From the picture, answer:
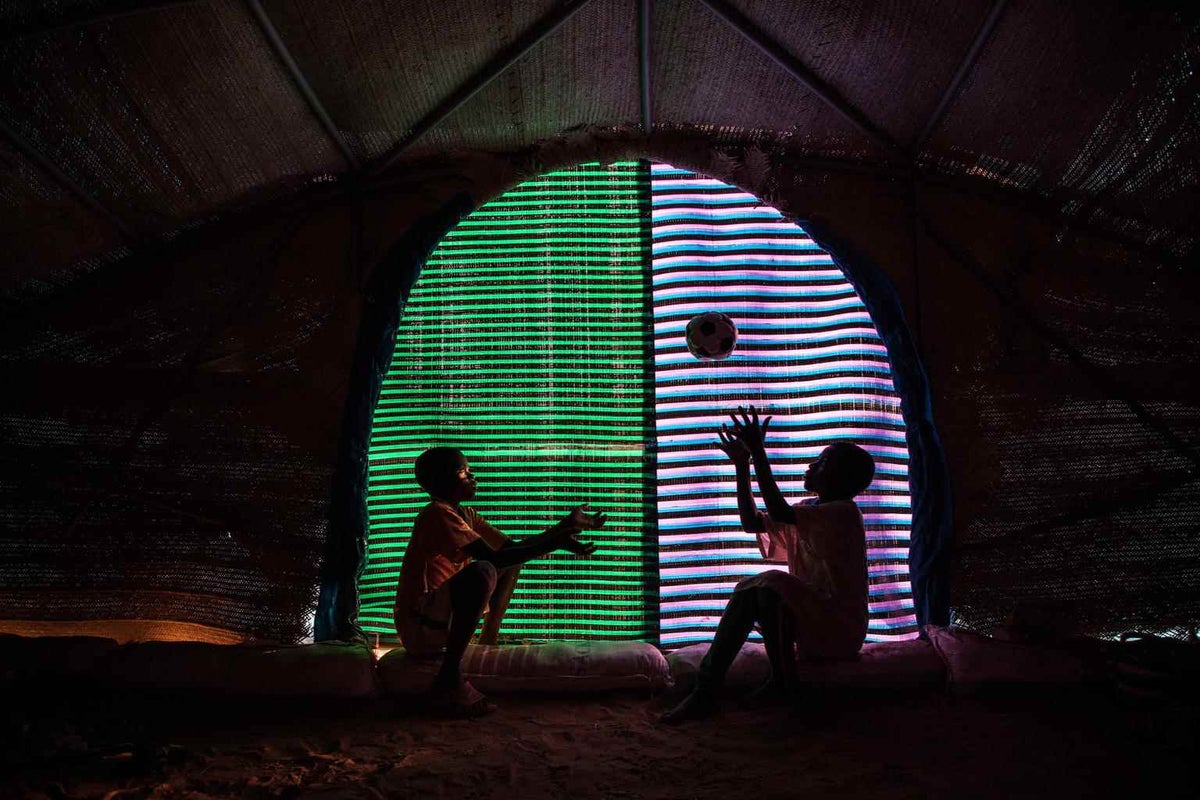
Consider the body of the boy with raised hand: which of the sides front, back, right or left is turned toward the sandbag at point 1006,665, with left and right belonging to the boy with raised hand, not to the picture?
back

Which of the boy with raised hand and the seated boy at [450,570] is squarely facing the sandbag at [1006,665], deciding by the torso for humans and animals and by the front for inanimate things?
the seated boy

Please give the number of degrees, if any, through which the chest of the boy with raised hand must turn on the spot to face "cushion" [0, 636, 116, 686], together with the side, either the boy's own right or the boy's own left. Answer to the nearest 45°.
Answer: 0° — they already face it

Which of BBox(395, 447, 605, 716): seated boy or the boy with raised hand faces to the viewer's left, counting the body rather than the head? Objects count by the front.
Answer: the boy with raised hand

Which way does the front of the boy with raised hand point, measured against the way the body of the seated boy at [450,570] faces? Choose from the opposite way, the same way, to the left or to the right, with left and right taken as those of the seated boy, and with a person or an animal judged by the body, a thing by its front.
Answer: the opposite way

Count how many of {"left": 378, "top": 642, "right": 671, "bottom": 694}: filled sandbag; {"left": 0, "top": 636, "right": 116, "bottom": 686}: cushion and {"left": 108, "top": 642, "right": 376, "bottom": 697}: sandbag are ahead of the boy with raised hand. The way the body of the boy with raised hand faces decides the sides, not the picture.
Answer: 3

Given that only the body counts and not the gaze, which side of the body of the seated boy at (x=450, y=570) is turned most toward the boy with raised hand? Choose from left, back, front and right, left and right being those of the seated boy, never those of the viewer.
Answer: front

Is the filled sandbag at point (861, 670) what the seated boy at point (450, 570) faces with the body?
yes

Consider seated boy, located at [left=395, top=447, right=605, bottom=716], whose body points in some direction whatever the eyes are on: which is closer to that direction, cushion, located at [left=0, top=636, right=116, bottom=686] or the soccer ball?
the soccer ball

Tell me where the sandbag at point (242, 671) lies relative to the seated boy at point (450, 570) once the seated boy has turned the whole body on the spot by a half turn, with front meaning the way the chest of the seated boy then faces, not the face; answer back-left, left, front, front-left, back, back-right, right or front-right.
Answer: front

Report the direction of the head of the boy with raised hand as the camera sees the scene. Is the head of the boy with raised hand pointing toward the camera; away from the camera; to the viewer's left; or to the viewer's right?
to the viewer's left

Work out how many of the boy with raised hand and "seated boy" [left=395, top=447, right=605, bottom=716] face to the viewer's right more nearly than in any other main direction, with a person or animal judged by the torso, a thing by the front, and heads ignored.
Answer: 1

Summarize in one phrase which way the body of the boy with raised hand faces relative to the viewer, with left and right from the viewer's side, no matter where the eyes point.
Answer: facing to the left of the viewer

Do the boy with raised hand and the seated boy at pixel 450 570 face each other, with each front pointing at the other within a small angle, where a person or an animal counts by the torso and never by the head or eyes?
yes

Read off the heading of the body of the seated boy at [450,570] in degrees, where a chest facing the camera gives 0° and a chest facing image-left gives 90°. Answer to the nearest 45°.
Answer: approximately 270°

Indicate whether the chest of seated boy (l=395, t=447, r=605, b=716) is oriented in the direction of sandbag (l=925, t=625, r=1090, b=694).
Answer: yes

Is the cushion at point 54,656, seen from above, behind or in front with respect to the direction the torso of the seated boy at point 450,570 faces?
behind

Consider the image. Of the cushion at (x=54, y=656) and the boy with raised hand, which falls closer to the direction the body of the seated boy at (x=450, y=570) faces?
the boy with raised hand

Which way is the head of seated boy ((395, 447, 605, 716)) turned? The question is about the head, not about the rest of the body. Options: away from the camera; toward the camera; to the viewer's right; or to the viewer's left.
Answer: to the viewer's right
